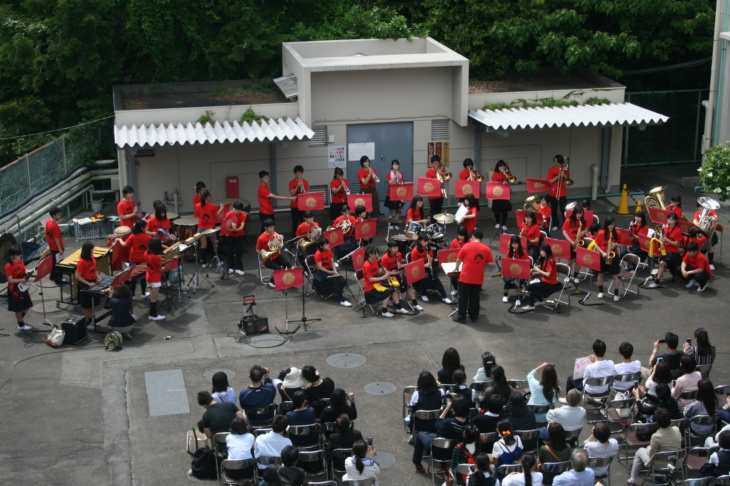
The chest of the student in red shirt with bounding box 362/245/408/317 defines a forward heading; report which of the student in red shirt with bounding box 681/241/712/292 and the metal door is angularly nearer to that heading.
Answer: the student in red shirt

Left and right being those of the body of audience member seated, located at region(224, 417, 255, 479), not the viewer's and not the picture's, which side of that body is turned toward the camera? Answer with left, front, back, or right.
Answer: back

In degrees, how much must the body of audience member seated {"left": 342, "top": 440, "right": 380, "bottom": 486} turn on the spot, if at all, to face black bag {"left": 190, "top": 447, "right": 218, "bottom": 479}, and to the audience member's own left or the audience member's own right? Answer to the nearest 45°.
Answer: approximately 45° to the audience member's own left

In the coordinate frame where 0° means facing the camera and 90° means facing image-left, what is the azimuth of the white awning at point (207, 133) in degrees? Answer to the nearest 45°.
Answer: approximately 0°

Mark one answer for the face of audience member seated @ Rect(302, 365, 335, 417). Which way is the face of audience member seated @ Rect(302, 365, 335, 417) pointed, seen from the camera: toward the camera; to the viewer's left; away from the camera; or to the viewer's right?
away from the camera

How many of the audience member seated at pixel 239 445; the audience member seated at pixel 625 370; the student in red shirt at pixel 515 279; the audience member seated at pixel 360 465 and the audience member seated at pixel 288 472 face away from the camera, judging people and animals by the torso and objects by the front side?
4

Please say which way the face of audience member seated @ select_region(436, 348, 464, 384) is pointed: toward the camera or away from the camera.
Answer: away from the camera

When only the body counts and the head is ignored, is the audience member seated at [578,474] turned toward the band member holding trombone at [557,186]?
yes

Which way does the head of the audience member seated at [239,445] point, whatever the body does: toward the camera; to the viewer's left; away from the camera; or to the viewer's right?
away from the camera

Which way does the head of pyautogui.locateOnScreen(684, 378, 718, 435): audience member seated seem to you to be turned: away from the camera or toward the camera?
away from the camera

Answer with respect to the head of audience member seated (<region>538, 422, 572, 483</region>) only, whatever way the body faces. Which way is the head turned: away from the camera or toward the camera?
away from the camera

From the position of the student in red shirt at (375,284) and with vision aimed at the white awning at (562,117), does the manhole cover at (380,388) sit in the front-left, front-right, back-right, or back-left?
back-right

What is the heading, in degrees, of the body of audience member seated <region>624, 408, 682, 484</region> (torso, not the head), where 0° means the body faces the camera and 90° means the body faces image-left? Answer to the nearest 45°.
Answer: approximately 135°

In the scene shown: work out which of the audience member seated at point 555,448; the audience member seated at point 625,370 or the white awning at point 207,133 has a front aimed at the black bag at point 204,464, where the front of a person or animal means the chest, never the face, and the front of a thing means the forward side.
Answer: the white awning

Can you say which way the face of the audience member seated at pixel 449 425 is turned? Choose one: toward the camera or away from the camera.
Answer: away from the camera

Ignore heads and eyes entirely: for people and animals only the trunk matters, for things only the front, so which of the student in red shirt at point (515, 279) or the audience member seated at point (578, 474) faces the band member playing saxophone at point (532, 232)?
the audience member seated

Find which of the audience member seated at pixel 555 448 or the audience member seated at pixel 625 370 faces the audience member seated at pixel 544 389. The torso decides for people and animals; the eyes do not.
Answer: the audience member seated at pixel 555 448
